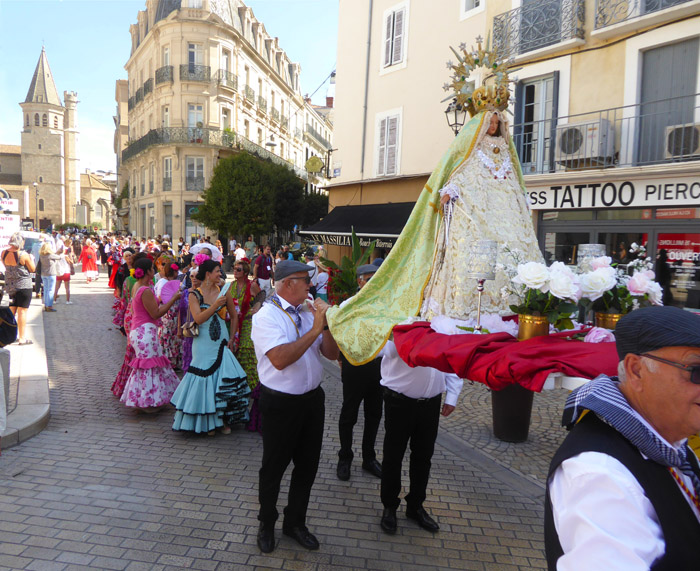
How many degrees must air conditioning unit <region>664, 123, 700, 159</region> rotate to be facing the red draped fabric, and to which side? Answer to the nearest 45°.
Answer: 0° — it already faces it

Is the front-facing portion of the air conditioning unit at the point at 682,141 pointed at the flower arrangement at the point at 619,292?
yes

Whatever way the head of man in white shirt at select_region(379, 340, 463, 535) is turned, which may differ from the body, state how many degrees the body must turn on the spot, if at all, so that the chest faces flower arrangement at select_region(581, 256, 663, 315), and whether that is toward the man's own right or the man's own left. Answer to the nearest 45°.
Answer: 0° — they already face it

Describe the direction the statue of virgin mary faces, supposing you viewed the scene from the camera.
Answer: facing the viewer and to the right of the viewer

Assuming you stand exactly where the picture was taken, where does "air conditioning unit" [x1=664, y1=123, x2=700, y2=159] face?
facing the viewer

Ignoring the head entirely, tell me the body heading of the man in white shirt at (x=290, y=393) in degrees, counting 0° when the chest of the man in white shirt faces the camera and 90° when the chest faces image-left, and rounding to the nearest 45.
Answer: approximately 315°

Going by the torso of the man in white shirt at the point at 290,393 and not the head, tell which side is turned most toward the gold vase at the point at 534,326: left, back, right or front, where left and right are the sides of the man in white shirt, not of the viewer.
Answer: front

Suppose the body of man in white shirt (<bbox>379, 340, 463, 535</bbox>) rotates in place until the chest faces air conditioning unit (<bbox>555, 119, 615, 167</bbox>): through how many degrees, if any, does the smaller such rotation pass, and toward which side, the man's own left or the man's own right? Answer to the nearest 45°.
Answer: approximately 90° to the man's own left

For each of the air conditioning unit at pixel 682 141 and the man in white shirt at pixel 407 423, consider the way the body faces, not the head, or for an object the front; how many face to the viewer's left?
0

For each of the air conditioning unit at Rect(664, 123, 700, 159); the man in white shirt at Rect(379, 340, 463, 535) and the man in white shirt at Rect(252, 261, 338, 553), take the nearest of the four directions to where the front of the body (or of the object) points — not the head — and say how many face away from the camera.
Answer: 0

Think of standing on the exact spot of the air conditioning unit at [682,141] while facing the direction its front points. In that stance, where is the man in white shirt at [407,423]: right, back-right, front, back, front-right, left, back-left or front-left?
front
